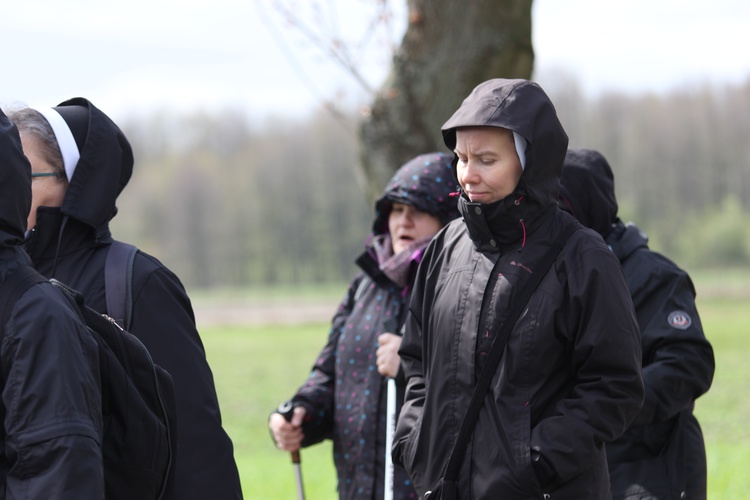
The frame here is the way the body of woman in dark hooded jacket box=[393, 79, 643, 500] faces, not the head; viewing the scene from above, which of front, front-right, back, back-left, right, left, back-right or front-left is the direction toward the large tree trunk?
back-right

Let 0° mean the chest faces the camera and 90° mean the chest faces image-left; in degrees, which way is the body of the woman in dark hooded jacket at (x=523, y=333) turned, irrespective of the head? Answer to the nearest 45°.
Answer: approximately 45°

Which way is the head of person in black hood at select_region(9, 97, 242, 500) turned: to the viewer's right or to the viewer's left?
to the viewer's left

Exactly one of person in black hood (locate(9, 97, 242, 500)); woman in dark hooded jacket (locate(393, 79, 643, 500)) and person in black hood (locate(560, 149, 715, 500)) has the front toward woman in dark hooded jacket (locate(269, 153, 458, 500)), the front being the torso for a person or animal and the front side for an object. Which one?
person in black hood (locate(560, 149, 715, 500))

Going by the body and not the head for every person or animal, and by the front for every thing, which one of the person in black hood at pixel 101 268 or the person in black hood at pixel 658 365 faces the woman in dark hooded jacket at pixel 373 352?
the person in black hood at pixel 658 365

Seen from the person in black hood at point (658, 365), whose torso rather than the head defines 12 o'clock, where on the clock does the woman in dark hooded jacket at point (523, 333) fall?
The woman in dark hooded jacket is roughly at 10 o'clock from the person in black hood.

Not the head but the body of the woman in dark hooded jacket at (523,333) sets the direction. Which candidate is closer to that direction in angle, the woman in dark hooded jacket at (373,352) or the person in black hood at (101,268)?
the person in black hood

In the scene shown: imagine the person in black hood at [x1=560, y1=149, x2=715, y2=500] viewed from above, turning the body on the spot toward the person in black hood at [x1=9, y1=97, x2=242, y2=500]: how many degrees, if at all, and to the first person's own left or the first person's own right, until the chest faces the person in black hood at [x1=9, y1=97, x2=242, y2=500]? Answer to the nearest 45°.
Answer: approximately 45° to the first person's own left

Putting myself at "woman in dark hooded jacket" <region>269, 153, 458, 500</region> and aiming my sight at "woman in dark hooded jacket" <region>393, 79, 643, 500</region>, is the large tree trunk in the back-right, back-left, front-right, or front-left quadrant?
back-left

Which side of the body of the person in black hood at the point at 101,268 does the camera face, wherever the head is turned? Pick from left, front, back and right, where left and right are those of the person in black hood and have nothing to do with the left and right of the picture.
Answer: left
